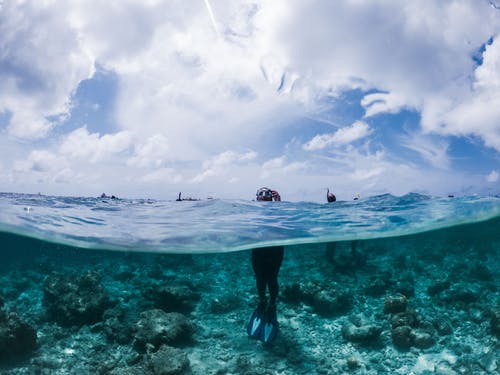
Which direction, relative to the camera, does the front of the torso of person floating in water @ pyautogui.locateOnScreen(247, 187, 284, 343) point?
toward the camera

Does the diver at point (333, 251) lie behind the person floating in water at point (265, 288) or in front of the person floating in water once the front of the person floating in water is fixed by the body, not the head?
behind
